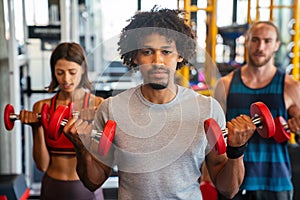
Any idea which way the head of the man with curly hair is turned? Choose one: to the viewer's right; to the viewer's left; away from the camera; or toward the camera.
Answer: toward the camera

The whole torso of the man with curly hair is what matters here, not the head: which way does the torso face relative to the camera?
toward the camera
